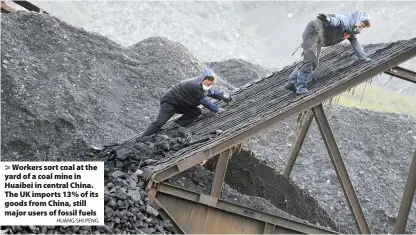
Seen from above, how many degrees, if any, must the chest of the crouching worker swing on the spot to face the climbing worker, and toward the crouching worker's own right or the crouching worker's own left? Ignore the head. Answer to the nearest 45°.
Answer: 0° — they already face them

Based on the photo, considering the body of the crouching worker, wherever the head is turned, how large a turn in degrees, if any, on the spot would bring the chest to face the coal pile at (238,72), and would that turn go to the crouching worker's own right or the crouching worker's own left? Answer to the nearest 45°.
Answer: approximately 90° to the crouching worker's own left

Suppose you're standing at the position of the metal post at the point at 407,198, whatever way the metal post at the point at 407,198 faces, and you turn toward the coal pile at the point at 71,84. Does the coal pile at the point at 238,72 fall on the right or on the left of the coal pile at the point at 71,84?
right

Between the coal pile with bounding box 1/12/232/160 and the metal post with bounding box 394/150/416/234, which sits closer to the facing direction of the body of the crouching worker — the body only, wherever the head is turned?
the metal post

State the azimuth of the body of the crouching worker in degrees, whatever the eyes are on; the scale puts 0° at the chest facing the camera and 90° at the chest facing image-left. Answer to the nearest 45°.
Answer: approximately 270°
